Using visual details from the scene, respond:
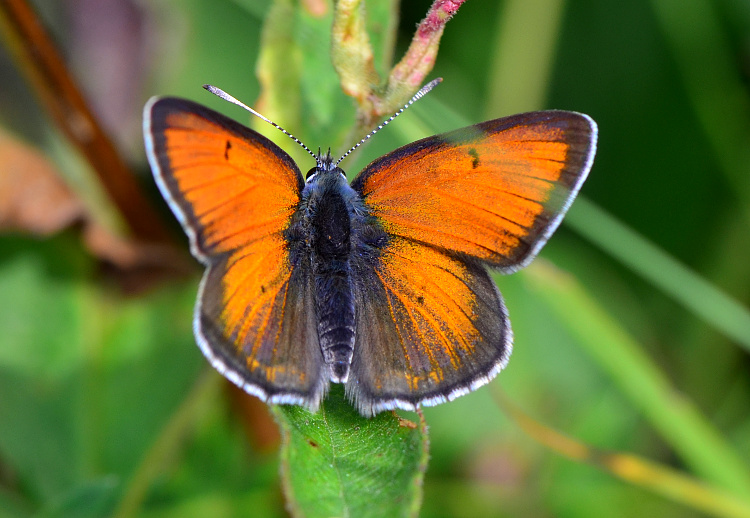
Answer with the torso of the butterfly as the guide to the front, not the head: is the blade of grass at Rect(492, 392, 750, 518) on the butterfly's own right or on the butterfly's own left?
on the butterfly's own right

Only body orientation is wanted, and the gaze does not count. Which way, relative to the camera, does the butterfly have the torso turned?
away from the camera

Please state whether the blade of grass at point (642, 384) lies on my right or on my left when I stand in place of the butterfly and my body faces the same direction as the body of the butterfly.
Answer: on my right
